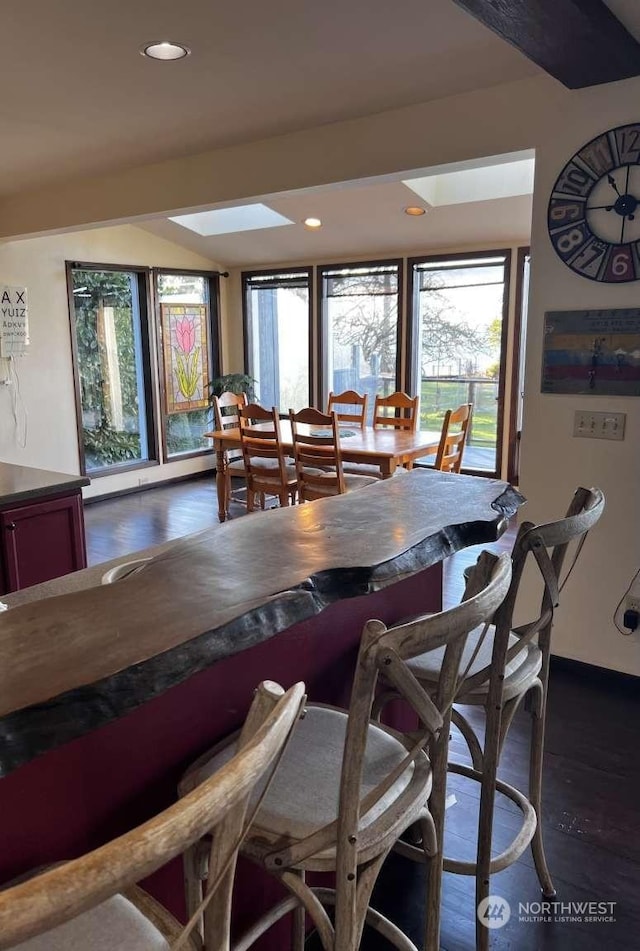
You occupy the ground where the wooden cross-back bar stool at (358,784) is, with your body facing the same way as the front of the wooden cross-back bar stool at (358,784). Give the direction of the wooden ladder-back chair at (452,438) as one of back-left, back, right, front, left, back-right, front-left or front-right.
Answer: front-right

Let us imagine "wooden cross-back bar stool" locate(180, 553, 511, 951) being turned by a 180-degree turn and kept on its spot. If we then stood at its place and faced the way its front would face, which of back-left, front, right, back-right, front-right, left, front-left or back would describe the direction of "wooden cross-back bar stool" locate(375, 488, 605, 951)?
left

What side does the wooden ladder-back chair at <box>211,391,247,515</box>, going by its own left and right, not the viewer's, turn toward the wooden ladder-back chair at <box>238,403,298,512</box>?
front

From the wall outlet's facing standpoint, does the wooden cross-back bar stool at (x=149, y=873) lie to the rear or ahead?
ahead

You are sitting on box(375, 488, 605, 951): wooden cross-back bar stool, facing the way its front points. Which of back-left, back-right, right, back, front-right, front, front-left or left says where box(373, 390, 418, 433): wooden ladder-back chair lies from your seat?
front-right

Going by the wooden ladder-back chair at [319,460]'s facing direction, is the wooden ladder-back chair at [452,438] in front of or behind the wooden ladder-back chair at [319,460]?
in front

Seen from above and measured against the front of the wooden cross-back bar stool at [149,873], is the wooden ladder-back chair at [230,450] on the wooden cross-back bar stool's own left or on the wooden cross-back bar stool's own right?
on the wooden cross-back bar stool's own right

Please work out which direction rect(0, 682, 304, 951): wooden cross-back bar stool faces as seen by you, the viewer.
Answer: facing away from the viewer and to the left of the viewer

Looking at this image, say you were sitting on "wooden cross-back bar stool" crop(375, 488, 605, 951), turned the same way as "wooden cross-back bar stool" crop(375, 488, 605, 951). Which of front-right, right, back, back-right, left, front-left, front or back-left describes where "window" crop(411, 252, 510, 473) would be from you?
front-right

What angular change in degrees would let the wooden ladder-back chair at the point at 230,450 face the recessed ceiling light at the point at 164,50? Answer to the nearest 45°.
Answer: approximately 45° to its right

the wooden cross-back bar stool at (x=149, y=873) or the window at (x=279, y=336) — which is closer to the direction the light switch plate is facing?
the wooden cross-back bar stool

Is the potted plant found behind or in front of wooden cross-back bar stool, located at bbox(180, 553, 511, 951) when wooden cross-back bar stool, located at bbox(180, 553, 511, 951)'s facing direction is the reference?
in front

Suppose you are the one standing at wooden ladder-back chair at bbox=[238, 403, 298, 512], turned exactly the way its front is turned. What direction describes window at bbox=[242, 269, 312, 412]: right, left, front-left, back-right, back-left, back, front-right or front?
front-left
